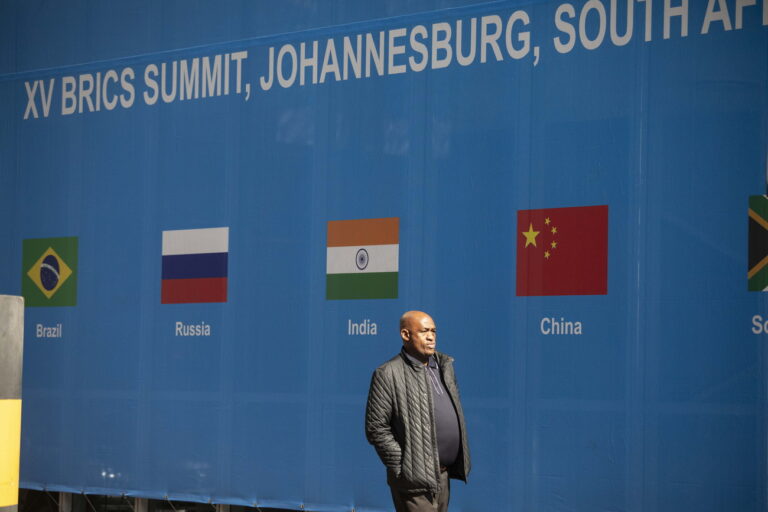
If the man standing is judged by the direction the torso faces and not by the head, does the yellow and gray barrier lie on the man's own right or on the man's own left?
on the man's own right

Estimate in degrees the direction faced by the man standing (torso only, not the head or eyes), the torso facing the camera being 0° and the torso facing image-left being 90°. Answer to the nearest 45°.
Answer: approximately 315°
